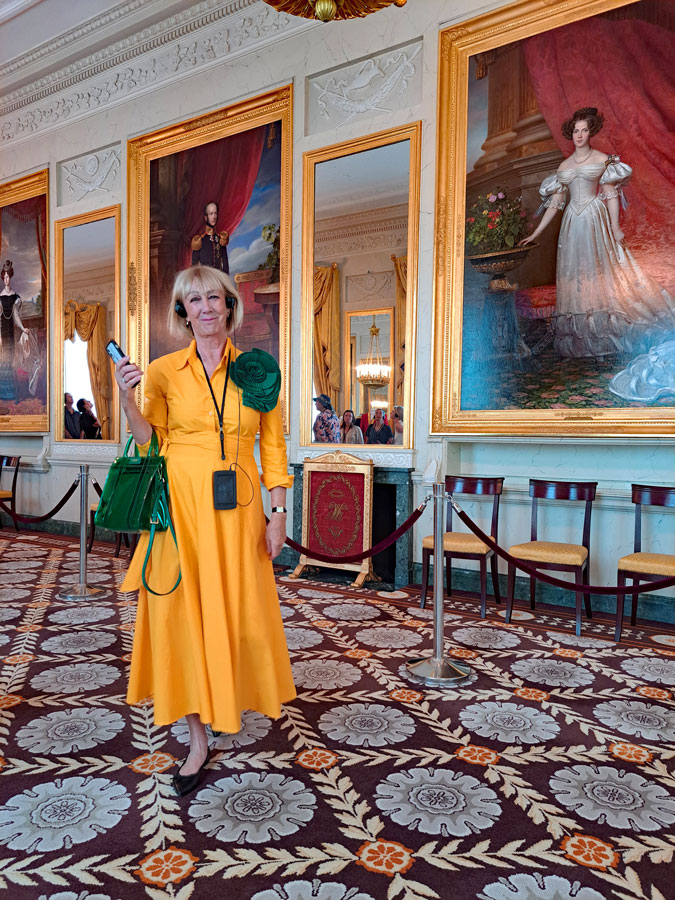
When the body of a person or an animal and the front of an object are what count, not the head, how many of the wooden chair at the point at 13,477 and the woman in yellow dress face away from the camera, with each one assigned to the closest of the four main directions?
0

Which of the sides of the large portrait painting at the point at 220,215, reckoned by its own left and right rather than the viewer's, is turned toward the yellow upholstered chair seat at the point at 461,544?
left

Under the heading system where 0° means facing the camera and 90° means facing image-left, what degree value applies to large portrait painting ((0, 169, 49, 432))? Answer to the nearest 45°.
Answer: approximately 45°

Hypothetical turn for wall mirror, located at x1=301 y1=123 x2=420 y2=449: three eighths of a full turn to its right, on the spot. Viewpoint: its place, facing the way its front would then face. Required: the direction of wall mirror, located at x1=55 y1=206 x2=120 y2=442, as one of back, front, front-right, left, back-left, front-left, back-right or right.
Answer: front-left

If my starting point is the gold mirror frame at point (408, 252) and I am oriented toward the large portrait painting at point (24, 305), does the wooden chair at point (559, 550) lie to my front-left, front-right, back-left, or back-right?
back-left

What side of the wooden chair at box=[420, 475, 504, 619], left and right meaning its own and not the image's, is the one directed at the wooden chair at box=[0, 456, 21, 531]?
right

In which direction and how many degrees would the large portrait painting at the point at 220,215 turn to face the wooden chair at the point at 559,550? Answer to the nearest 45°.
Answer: approximately 90° to its left

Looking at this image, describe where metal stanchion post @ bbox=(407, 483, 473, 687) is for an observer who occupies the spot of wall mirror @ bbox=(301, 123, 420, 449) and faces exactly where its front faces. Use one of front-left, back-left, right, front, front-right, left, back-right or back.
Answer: front-left

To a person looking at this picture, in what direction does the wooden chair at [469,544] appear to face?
facing the viewer and to the left of the viewer
